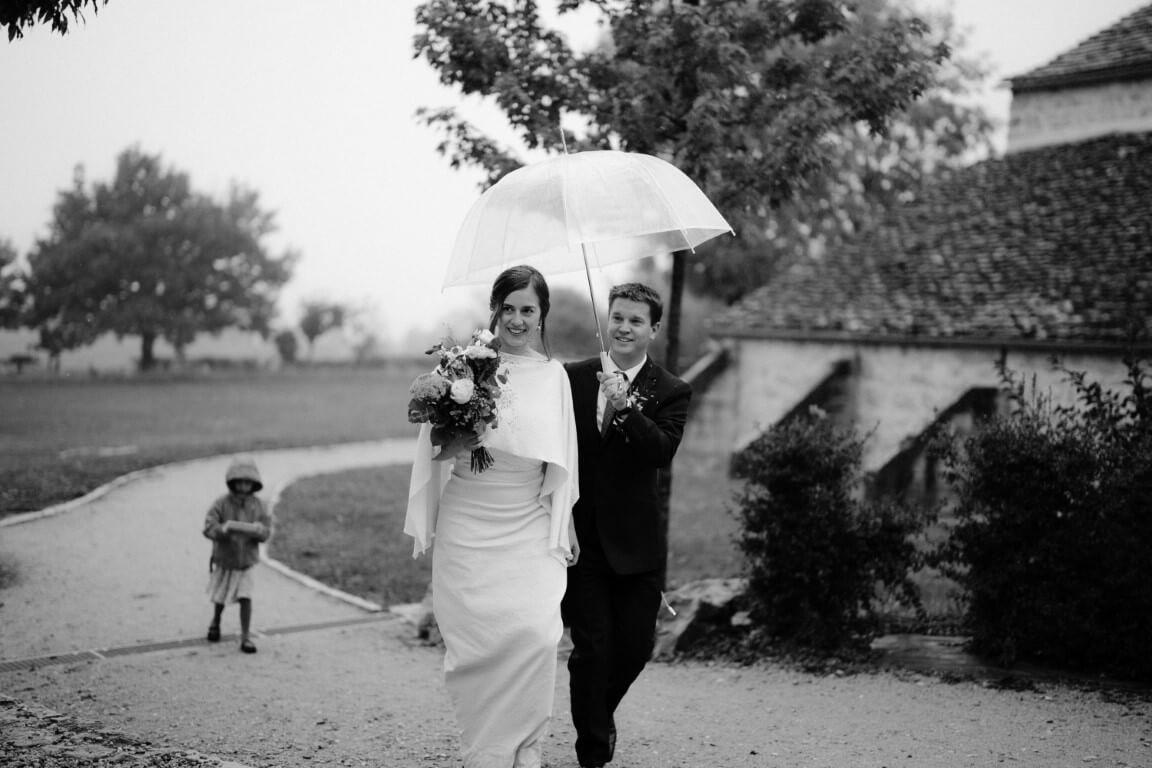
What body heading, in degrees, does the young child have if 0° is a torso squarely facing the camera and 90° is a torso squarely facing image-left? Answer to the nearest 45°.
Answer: approximately 0°

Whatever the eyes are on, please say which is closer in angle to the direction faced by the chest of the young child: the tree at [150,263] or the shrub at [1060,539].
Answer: the shrub

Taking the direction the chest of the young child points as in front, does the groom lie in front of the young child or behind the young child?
in front

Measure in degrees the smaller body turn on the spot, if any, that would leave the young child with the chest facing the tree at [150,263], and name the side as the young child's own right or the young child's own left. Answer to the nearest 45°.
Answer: approximately 180°

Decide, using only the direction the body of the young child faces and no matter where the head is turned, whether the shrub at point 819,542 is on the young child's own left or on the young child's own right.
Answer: on the young child's own left

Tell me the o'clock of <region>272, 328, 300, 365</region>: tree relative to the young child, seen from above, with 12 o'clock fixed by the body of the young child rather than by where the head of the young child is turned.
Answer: The tree is roughly at 6 o'clock from the young child.

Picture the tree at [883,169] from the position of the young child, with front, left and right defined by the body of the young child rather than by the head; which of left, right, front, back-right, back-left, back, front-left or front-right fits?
back-left

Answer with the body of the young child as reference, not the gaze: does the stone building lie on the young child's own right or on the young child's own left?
on the young child's own left
